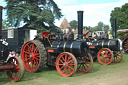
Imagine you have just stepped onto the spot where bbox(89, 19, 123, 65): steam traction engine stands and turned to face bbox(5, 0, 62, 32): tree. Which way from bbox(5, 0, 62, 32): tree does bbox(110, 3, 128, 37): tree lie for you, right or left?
right

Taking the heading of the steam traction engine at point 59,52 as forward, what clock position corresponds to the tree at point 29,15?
The tree is roughly at 7 o'clock from the steam traction engine.

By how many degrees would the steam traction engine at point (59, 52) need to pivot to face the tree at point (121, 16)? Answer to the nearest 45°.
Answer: approximately 90° to its left

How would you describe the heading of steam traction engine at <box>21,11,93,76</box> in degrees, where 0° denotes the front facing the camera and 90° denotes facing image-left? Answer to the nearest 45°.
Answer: approximately 315°

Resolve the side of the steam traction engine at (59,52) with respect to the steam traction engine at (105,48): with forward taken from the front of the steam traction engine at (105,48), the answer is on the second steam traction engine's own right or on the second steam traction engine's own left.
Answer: on the second steam traction engine's own right

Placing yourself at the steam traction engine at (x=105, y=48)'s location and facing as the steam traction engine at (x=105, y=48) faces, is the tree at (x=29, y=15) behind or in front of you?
behind
